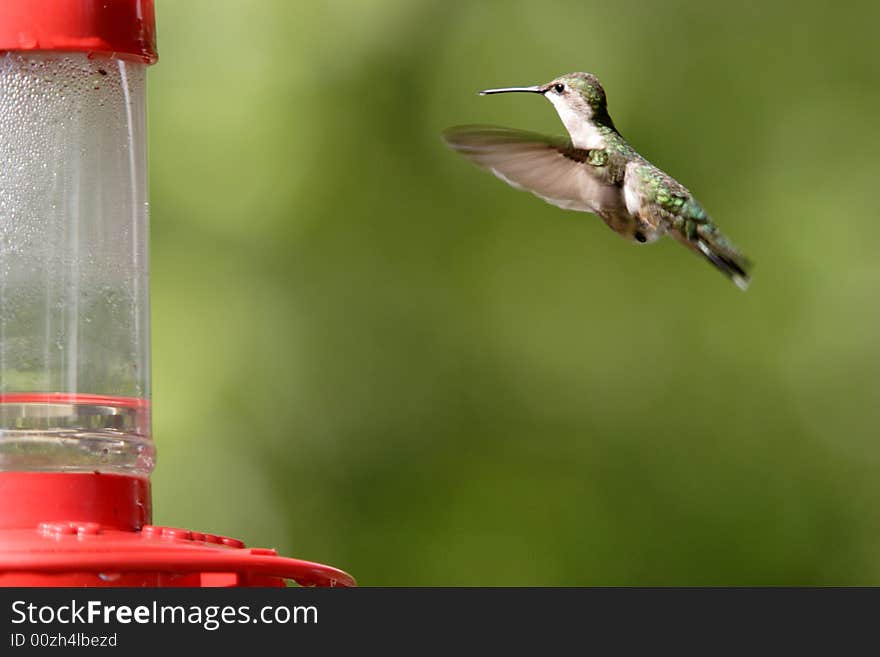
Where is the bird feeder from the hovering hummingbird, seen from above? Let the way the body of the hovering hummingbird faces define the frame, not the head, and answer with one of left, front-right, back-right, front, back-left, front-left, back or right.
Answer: front-left

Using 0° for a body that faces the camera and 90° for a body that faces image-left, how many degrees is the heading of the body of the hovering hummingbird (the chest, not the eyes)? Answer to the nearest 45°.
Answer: approximately 90°
